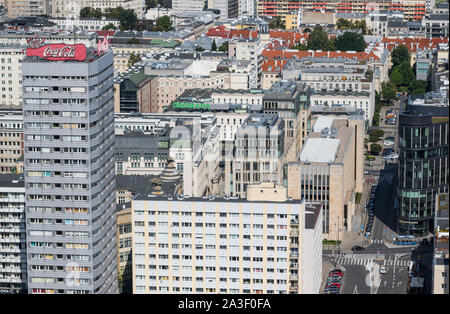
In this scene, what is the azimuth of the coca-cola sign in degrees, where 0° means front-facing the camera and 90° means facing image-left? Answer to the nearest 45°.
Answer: approximately 0°
